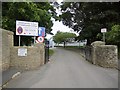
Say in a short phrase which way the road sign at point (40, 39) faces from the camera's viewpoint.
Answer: facing the viewer

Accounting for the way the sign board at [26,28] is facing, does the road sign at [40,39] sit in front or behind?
behind

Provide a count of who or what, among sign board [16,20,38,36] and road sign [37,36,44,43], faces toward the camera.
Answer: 2
